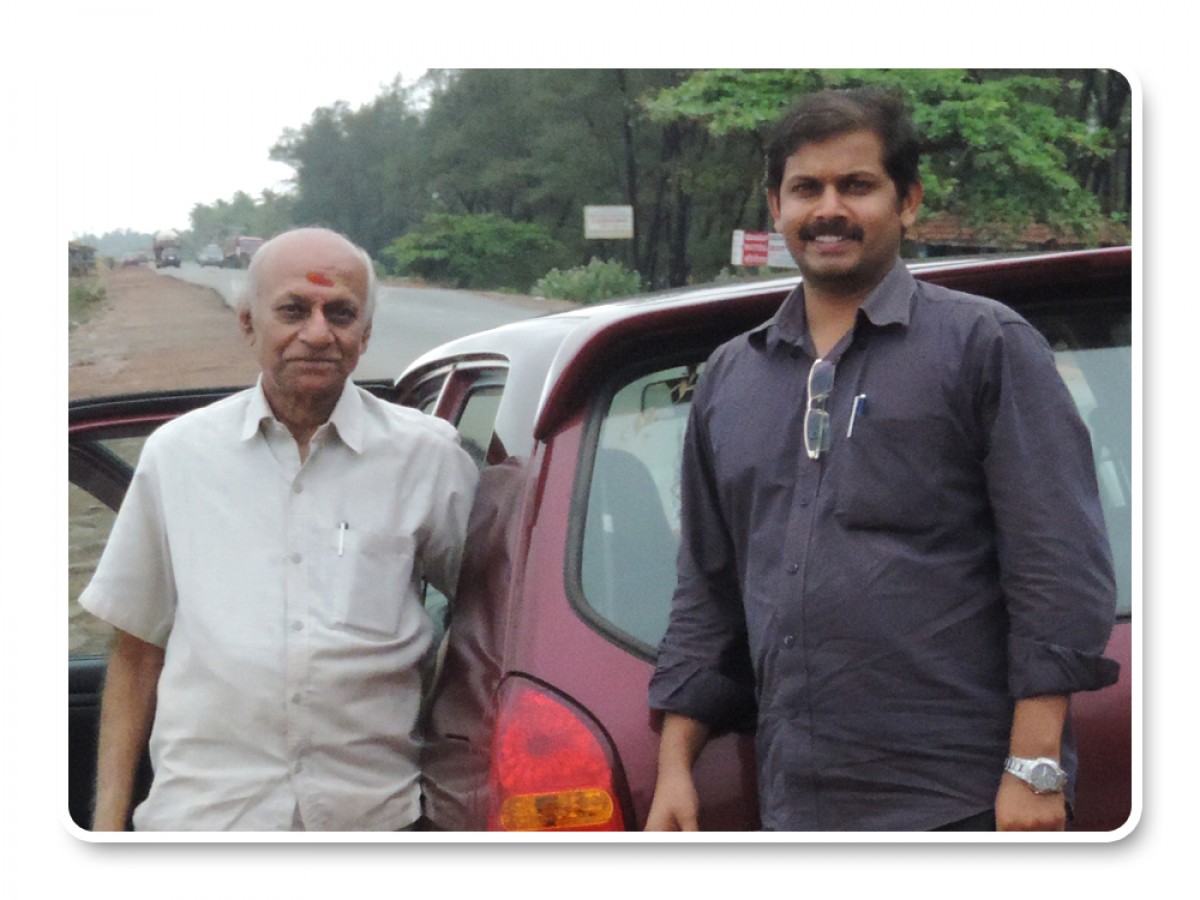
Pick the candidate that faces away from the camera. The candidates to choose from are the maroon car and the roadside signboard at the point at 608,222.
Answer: the maroon car

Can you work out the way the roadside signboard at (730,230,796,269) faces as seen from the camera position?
facing the viewer

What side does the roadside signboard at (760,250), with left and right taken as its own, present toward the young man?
front

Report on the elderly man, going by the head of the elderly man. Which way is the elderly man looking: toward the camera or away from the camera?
toward the camera

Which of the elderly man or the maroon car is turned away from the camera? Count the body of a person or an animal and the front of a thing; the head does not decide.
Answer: the maroon car

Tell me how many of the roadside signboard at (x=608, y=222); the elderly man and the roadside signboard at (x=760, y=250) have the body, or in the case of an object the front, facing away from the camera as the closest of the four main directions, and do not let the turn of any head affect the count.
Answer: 0

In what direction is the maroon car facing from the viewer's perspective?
away from the camera

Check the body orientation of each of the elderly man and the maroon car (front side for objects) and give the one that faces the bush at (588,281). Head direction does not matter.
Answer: the maroon car

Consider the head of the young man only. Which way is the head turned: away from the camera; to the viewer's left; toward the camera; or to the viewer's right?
toward the camera

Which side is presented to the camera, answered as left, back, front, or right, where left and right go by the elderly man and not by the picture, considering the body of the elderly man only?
front

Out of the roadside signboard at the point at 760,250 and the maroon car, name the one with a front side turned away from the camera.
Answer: the maroon car

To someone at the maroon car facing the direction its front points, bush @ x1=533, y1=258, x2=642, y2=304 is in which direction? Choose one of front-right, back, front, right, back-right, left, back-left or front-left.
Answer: front

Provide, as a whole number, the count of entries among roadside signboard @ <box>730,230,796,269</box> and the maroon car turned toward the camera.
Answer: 1

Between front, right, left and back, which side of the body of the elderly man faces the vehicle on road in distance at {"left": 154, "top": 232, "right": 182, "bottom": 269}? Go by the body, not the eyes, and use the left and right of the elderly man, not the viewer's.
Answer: back
